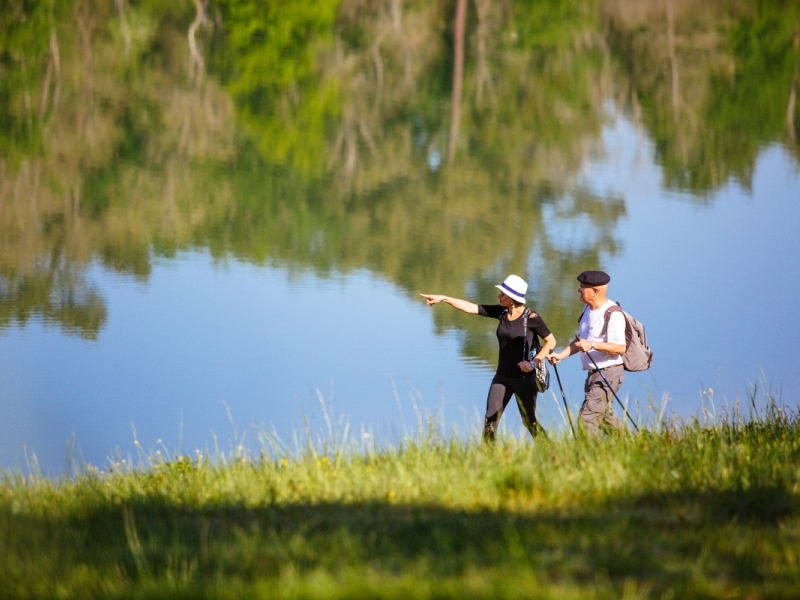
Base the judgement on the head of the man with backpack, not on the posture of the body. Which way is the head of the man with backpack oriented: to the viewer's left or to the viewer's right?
to the viewer's left

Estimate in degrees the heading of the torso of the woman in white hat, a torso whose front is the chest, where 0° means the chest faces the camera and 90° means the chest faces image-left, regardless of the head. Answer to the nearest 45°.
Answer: approximately 45°

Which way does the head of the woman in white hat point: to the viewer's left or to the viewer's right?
to the viewer's left
